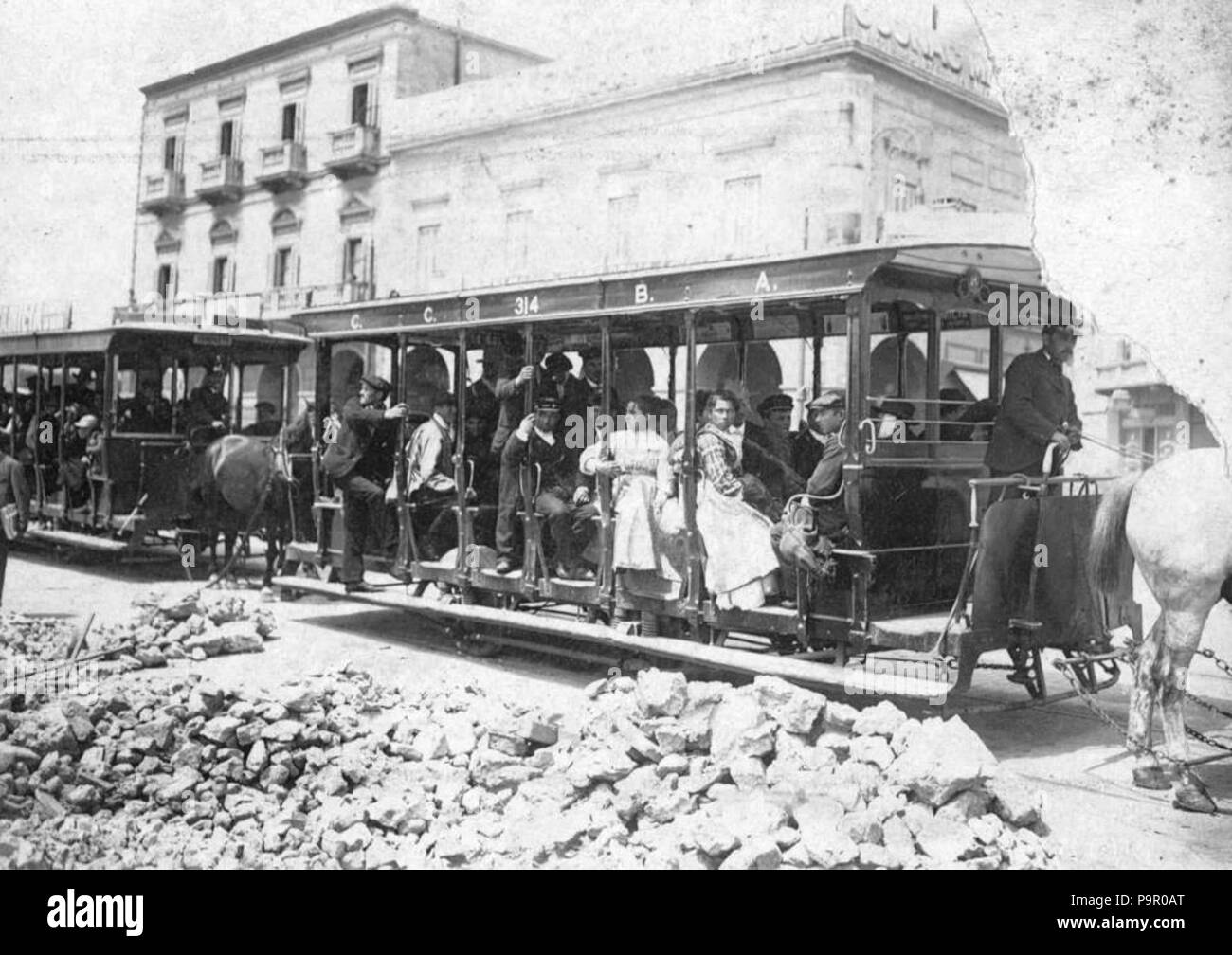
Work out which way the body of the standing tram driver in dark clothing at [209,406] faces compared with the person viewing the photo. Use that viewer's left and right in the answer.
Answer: facing the viewer and to the right of the viewer

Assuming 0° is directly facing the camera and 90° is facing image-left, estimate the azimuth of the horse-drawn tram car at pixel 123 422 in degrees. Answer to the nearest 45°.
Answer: approximately 315°

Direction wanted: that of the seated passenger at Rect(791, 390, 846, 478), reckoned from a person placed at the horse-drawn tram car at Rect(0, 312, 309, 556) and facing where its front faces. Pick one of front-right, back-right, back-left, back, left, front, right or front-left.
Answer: front

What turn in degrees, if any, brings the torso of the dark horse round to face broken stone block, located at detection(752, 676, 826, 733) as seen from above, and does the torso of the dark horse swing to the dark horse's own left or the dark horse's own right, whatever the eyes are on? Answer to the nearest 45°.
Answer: approximately 45° to the dark horse's own right

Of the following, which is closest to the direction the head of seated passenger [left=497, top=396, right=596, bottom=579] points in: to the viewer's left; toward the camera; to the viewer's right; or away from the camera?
toward the camera

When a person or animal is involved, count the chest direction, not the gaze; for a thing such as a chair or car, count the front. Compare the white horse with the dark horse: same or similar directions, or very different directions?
same or similar directions

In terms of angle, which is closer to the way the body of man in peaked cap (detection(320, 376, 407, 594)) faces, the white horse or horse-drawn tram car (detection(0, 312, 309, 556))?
the white horse

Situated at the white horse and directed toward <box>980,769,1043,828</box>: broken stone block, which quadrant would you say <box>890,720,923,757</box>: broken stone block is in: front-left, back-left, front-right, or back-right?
front-right

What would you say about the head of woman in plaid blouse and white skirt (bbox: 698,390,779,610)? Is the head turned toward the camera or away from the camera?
toward the camera

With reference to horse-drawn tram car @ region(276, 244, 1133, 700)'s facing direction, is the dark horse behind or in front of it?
behind

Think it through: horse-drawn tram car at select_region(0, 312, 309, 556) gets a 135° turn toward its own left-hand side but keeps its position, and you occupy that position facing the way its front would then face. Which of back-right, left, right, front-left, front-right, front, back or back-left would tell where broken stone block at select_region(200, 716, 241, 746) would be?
back

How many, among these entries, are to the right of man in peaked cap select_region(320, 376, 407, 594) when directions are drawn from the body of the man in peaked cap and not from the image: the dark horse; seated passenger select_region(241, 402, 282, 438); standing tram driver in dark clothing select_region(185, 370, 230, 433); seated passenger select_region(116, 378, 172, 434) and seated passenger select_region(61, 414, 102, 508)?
0

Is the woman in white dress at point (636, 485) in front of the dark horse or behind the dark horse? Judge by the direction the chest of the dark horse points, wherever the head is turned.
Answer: in front

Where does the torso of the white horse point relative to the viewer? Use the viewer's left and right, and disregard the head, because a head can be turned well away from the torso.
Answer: facing to the right of the viewer

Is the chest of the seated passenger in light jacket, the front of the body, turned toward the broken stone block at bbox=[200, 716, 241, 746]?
no

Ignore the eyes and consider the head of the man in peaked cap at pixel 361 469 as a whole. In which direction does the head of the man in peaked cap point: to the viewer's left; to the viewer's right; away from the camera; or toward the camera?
to the viewer's left
